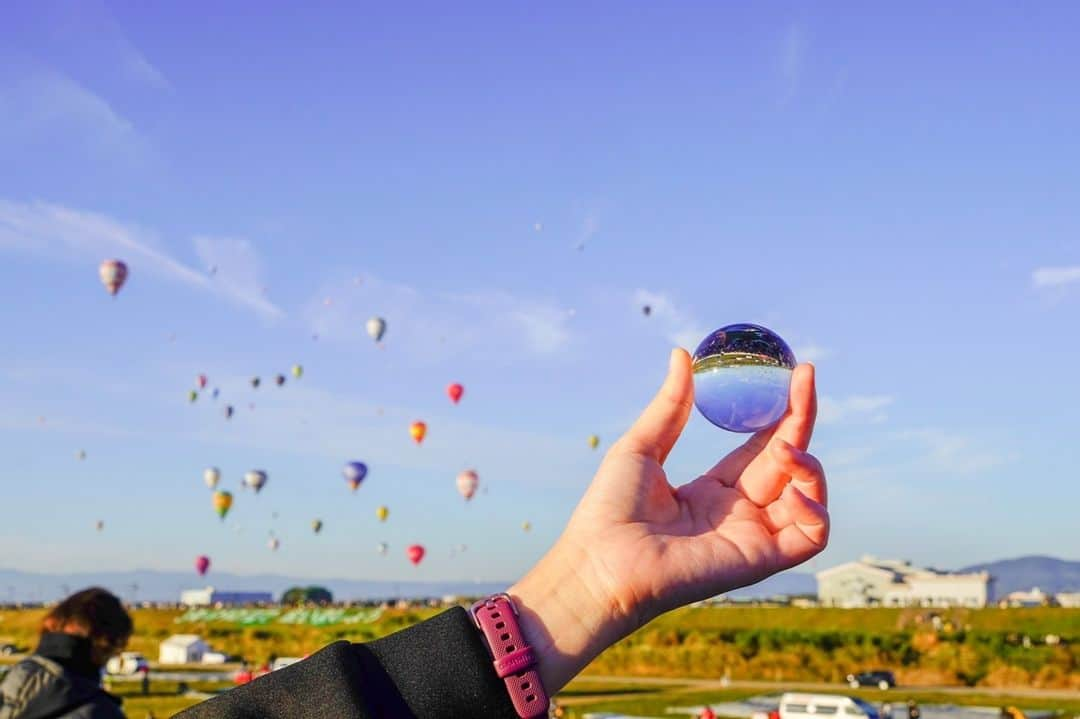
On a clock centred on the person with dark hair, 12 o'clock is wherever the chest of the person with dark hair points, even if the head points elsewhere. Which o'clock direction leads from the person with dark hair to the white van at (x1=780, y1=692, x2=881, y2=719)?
The white van is roughly at 12 o'clock from the person with dark hair.

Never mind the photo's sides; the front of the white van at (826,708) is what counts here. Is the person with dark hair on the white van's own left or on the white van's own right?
on the white van's own right

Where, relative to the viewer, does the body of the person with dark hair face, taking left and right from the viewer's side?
facing away from the viewer and to the right of the viewer

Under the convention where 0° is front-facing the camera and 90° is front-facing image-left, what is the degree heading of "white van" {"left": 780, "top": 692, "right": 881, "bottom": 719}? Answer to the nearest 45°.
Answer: approximately 270°

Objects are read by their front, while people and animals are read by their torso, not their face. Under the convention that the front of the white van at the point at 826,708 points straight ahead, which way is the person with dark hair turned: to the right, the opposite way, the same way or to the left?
to the left
